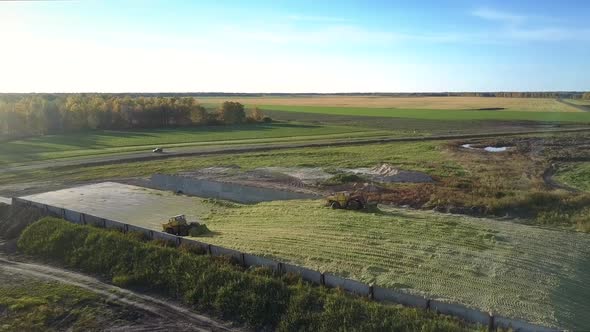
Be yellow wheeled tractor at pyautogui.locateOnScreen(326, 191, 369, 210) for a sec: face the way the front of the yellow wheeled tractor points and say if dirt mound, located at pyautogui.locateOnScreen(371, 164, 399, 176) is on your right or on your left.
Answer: on your right

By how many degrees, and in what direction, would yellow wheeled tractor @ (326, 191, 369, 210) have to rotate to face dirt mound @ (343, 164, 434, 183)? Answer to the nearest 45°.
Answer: approximately 90° to its right

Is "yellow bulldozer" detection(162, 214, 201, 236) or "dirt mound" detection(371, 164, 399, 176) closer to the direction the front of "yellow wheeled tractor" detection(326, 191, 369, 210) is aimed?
the dirt mound

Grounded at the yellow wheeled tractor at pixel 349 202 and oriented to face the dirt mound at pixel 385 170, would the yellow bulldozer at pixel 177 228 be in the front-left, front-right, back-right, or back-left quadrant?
back-left

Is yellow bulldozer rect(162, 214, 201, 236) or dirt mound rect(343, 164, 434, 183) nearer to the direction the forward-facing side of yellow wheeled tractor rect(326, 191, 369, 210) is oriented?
the dirt mound
